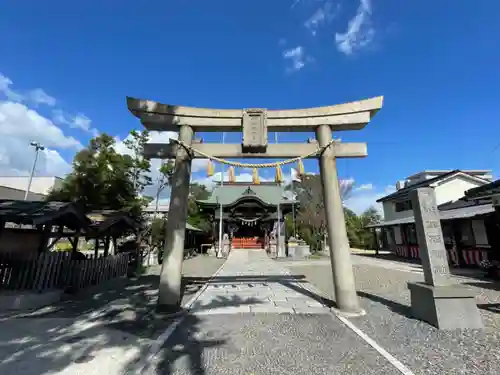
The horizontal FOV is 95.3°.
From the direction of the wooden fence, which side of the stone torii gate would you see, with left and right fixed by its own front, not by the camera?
right

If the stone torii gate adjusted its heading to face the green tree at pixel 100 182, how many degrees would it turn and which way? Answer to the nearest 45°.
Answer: approximately 135° to its right

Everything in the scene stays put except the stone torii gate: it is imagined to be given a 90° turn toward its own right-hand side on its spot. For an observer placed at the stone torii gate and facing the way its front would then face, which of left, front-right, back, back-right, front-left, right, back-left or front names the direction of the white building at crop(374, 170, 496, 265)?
back-right

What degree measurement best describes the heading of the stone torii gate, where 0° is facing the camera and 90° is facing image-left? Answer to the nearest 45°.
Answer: approximately 0°

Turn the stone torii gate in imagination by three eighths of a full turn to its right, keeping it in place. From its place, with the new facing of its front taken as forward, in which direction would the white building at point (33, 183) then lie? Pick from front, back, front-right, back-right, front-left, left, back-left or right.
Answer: front
